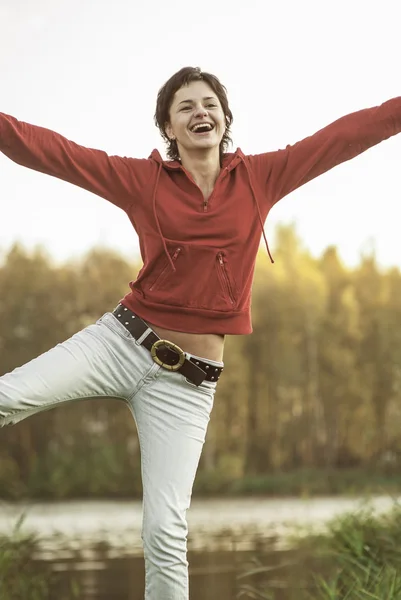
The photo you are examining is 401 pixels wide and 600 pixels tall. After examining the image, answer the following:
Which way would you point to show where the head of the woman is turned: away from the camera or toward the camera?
toward the camera

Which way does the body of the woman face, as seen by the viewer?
toward the camera
